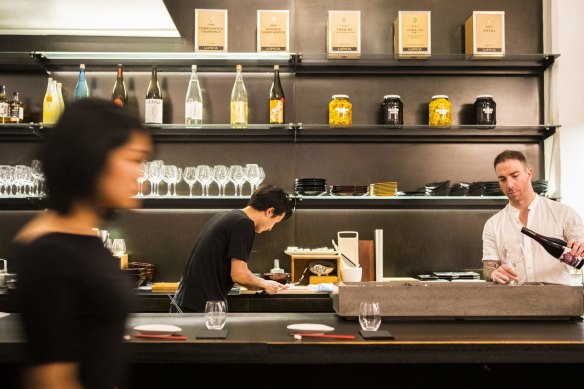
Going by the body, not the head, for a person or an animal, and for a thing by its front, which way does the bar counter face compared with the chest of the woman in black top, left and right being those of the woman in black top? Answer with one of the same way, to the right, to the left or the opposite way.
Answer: to the right

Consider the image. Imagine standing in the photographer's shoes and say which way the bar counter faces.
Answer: facing the viewer

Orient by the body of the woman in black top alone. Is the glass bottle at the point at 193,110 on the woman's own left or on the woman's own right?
on the woman's own left

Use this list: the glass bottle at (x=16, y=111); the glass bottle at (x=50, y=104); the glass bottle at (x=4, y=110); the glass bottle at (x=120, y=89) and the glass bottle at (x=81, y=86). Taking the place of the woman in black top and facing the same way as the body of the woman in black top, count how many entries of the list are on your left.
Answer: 5

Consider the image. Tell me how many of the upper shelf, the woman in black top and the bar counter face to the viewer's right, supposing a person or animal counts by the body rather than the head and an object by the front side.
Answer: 1

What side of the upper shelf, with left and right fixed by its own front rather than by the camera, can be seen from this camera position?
front

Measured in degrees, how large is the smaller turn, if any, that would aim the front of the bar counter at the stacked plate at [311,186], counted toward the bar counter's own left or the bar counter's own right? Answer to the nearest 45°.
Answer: approximately 180°

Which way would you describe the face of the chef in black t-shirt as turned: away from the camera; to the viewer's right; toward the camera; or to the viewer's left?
to the viewer's right

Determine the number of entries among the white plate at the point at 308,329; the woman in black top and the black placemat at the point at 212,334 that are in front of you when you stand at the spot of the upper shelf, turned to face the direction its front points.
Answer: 3

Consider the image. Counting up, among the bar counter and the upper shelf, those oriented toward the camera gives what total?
2

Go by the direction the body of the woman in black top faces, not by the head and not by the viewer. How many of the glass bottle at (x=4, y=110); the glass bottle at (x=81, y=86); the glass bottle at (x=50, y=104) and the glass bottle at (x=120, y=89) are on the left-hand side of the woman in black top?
4

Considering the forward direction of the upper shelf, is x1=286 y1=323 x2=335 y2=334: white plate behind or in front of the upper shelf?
in front

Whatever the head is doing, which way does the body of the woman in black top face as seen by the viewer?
to the viewer's right
